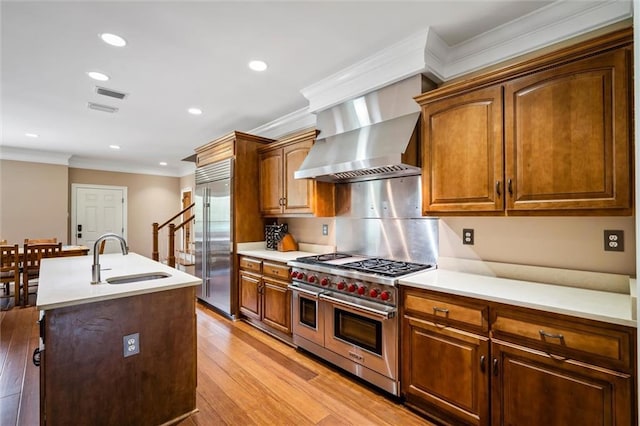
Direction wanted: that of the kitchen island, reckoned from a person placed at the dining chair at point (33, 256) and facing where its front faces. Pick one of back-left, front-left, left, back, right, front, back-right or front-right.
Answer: back

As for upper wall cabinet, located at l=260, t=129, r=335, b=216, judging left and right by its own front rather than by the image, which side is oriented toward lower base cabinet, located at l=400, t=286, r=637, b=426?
left

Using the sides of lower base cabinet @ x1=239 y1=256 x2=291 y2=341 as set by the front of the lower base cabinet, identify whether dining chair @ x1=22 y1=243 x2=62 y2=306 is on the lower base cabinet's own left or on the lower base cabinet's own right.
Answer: on the lower base cabinet's own right

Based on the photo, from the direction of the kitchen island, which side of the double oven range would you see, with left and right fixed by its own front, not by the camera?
front

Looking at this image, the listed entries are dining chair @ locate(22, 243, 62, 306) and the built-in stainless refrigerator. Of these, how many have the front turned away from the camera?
1

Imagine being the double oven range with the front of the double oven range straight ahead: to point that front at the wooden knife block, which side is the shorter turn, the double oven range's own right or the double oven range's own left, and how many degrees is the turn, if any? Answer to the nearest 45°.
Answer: approximately 90° to the double oven range's own right

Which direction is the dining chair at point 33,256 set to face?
away from the camera

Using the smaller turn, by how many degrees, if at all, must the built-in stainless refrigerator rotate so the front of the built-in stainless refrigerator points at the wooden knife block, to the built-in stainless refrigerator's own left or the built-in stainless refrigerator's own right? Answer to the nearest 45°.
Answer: approximately 90° to the built-in stainless refrigerator's own left

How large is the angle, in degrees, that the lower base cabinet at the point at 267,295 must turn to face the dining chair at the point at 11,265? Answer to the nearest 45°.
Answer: approximately 90° to its right

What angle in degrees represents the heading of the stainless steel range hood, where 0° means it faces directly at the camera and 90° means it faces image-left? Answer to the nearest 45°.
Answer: approximately 45°

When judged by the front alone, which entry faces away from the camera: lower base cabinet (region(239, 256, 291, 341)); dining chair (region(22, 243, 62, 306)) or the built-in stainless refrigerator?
the dining chair

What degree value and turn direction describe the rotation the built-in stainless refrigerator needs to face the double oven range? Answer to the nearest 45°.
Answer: approximately 90° to its left
